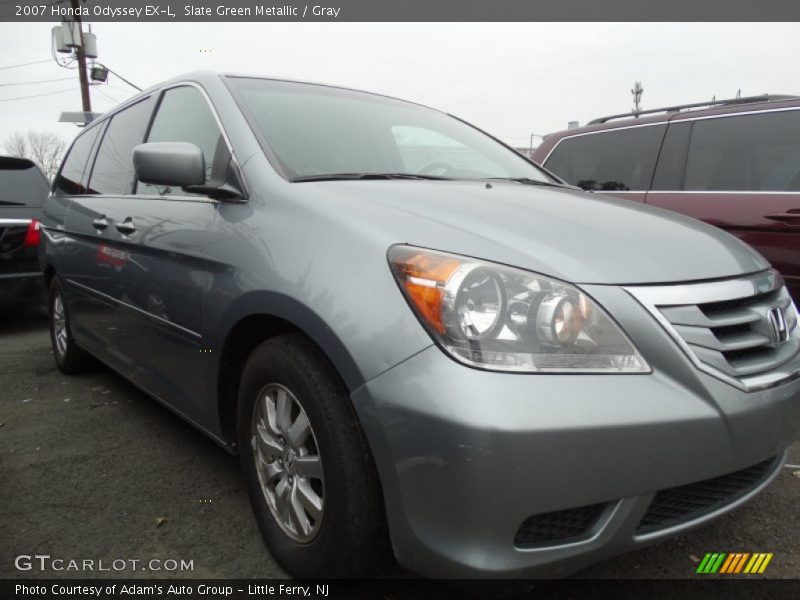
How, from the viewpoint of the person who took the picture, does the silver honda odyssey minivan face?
facing the viewer and to the right of the viewer

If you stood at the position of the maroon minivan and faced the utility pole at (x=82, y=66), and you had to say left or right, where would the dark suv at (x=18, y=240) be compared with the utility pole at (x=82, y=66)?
left

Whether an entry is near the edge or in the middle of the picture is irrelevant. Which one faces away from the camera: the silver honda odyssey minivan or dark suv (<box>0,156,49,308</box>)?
the dark suv

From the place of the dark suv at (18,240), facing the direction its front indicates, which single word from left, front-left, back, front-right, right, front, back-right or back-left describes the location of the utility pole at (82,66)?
front

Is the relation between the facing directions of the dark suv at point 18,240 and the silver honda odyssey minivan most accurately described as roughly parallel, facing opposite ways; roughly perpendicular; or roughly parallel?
roughly parallel, facing opposite ways

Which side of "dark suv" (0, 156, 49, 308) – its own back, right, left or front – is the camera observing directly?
back

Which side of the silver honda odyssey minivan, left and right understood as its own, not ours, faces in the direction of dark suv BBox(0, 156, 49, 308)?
back

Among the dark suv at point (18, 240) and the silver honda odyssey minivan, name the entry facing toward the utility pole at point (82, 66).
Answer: the dark suv

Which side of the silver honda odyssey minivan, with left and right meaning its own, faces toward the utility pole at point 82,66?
back

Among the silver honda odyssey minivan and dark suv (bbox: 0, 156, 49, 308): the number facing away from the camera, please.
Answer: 1

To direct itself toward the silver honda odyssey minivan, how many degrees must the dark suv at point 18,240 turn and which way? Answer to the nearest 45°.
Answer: approximately 180°
